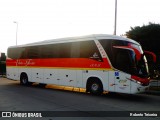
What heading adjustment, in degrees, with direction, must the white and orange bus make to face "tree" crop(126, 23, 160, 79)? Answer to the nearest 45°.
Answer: approximately 90° to its left

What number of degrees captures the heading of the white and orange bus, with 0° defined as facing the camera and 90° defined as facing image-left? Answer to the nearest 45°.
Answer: approximately 315°
